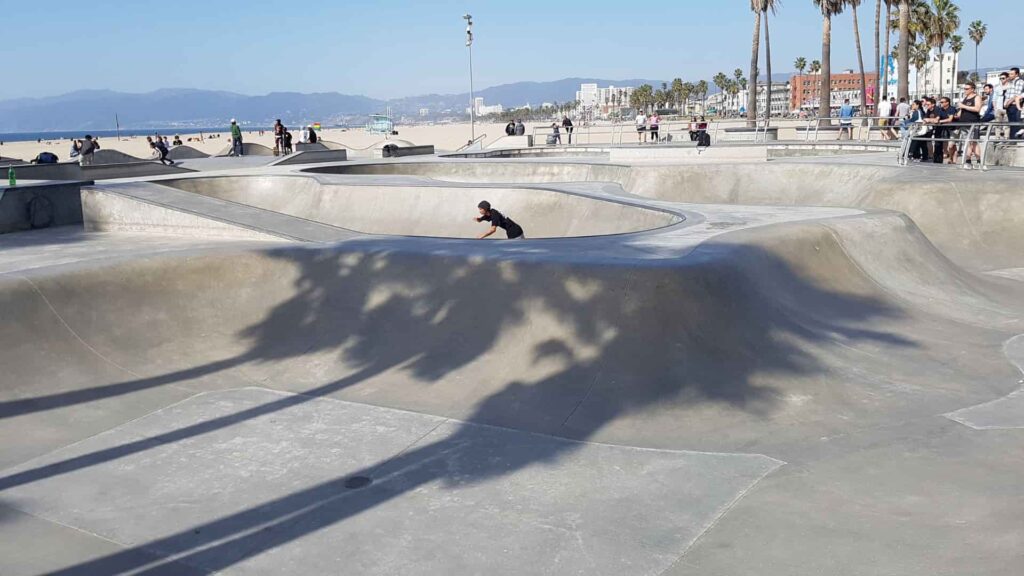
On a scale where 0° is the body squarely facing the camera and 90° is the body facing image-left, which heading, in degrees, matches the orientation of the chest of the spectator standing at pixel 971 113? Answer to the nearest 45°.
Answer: approximately 45°

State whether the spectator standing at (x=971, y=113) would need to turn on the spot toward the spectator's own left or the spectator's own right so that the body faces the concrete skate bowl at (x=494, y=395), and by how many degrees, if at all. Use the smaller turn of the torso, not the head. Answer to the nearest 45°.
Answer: approximately 45° to the spectator's own left

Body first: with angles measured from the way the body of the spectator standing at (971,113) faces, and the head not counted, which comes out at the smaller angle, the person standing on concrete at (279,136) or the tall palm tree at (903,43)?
the person standing on concrete

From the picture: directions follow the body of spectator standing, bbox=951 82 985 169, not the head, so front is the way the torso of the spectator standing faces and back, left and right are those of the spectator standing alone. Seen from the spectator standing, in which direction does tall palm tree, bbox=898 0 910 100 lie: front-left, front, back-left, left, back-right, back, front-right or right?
back-right

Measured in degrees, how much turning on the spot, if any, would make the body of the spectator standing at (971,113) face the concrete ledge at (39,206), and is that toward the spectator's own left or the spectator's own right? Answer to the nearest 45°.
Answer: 0° — they already face it

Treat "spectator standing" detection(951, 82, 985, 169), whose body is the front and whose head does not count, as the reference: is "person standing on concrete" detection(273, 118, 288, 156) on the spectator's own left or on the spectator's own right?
on the spectator's own right
